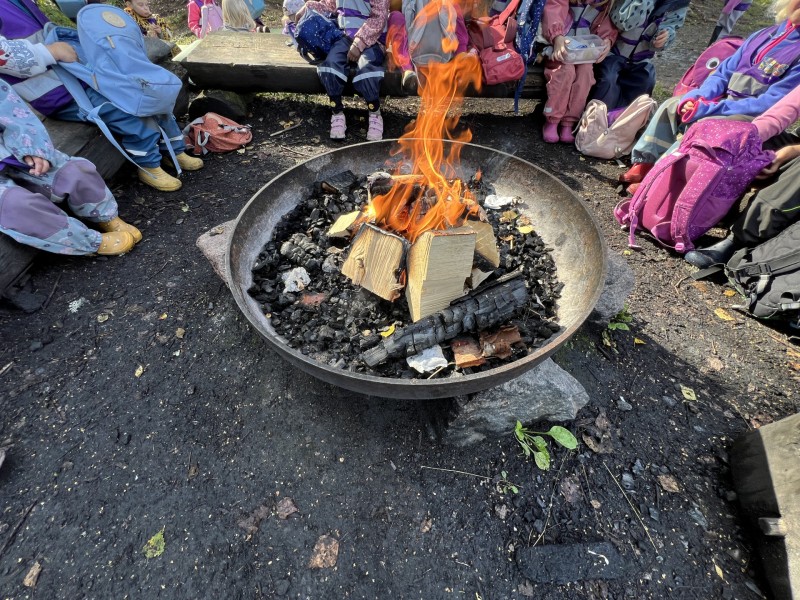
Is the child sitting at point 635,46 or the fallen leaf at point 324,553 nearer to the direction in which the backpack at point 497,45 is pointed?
the fallen leaf

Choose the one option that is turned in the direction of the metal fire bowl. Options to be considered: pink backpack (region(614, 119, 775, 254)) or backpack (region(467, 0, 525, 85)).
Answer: the backpack

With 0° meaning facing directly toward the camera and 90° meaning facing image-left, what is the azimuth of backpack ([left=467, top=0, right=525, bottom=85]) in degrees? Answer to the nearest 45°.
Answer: approximately 0°

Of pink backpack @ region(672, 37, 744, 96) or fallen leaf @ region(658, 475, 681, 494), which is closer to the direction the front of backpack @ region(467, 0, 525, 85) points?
the fallen leaf

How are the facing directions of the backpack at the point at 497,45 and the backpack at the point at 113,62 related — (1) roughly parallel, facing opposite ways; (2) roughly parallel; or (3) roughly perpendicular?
roughly perpendicular

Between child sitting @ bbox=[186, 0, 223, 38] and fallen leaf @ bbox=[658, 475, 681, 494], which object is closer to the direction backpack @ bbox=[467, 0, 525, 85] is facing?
the fallen leaf
